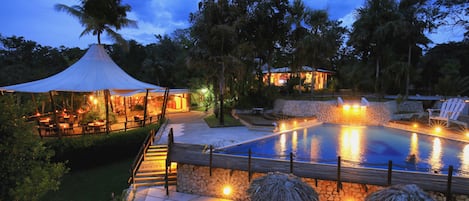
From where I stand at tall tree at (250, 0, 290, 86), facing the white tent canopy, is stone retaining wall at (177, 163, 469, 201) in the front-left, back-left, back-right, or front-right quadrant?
front-left

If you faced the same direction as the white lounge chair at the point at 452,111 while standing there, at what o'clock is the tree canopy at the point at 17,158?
The tree canopy is roughly at 11 o'clock from the white lounge chair.

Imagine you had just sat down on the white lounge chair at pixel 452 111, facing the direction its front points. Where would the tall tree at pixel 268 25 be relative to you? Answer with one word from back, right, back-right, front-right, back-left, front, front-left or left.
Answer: front-right

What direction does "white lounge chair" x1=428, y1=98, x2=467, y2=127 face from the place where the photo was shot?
facing the viewer and to the left of the viewer

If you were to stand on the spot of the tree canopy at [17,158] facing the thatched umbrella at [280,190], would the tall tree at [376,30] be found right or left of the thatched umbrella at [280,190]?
left

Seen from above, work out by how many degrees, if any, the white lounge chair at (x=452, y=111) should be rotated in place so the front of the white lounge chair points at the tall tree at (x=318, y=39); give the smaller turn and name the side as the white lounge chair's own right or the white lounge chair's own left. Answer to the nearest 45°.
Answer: approximately 45° to the white lounge chair's own right

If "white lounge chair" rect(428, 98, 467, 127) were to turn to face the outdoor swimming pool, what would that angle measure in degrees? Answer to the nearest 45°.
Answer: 0° — it already faces it

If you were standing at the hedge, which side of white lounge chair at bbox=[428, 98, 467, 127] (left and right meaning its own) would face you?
front

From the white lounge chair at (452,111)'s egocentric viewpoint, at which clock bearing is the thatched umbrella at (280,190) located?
The thatched umbrella is roughly at 11 o'clock from the white lounge chair.

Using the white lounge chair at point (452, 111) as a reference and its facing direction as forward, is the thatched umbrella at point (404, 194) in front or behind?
in front

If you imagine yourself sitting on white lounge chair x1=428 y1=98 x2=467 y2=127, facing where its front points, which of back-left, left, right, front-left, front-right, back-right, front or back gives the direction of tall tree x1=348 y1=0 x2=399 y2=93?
right

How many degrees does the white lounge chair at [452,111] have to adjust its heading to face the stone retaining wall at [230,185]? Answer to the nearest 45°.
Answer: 0° — it already faces it

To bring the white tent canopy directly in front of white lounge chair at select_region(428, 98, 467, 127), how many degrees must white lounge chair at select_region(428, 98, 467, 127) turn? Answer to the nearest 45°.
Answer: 0° — it already faces it

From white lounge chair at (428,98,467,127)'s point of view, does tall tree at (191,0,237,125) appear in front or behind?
in front

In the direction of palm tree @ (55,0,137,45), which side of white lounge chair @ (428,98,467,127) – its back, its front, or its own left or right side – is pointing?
front

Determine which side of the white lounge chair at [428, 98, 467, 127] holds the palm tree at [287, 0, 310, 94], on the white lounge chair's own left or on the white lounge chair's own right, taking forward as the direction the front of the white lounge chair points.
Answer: on the white lounge chair's own right
